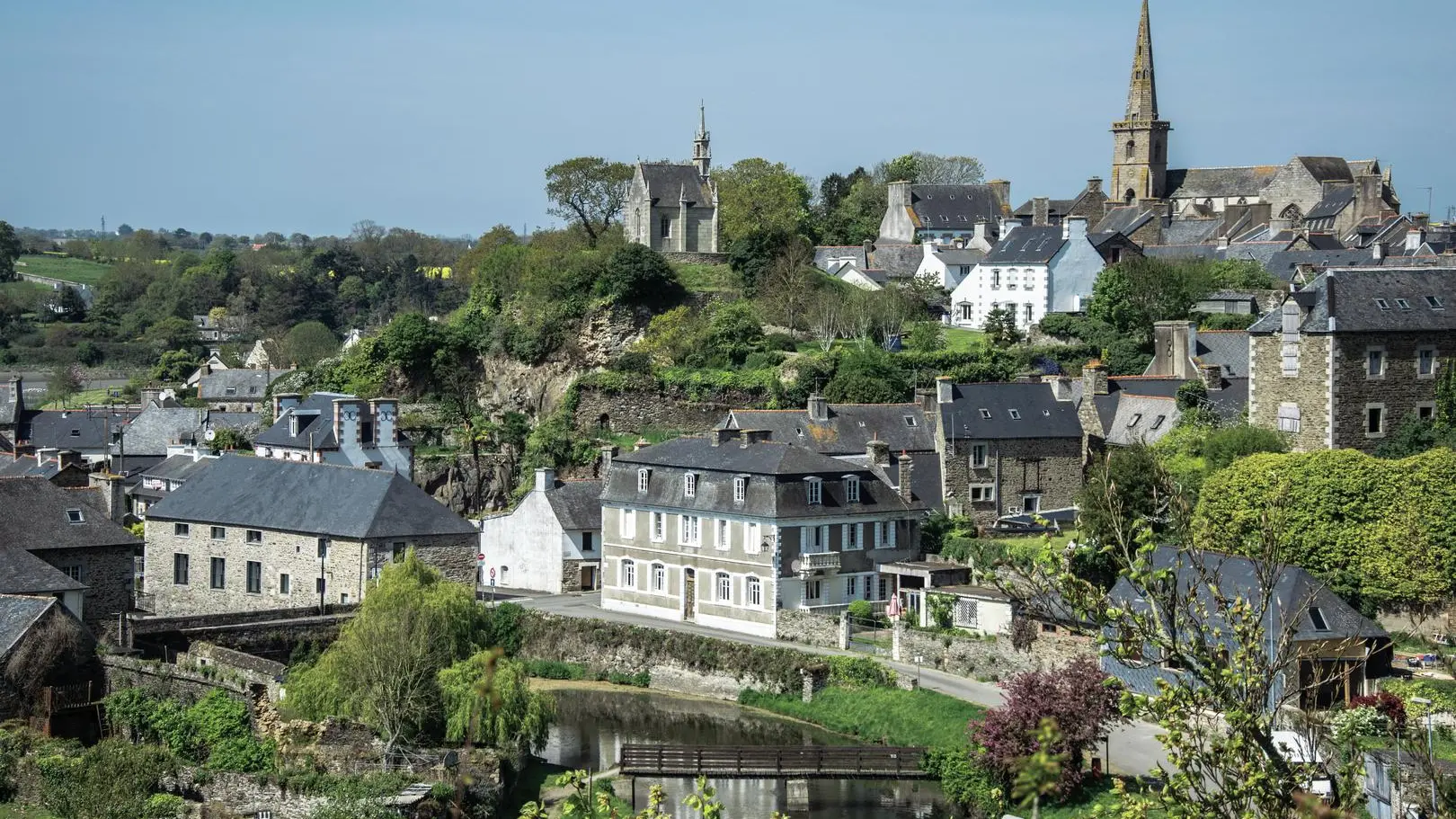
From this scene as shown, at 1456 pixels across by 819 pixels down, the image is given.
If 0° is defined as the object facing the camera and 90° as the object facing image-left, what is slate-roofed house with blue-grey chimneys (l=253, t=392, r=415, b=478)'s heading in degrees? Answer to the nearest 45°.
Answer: approximately 45°

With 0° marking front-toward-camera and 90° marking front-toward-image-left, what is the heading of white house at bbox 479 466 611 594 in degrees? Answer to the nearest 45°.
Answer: approximately 315°

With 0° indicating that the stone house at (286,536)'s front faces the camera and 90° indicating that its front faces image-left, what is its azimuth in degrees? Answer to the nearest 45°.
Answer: approximately 0°

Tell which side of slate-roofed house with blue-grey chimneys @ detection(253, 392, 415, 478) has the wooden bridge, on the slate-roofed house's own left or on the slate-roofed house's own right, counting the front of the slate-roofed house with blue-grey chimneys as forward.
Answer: on the slate-roofed house's own left

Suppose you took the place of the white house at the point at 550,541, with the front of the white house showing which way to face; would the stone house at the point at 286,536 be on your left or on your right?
on your right

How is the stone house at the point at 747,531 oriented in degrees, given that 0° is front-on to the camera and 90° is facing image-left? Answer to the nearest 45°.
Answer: approximately 45°

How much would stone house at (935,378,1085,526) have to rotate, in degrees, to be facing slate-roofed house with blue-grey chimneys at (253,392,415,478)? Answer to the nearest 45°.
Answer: approximately 90° to its right

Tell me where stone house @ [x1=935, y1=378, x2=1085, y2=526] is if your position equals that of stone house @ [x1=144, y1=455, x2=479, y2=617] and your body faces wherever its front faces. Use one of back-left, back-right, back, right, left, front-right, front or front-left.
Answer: left

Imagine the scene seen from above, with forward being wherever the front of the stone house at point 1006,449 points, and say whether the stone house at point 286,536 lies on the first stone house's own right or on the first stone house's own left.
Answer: on the first stone house's own right

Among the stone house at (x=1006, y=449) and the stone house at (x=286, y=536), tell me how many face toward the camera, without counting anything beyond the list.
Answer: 2
